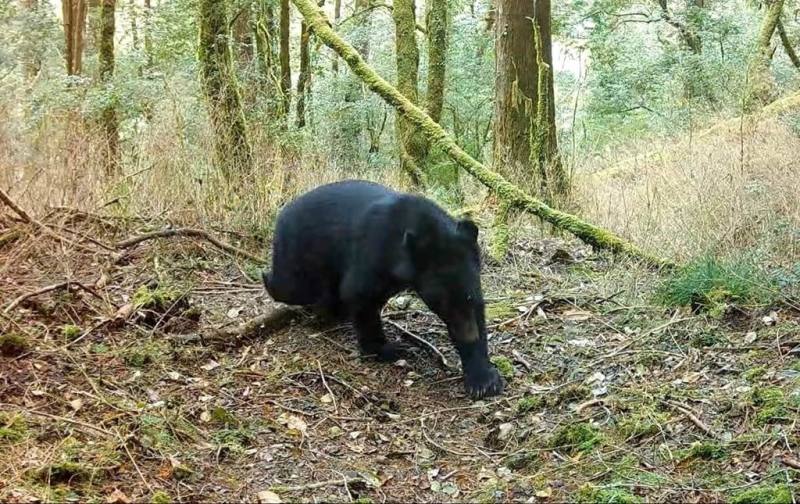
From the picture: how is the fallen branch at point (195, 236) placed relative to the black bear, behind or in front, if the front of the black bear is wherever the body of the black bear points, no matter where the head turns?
behind

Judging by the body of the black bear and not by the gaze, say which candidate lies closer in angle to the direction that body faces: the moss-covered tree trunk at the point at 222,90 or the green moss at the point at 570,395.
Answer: the green moss

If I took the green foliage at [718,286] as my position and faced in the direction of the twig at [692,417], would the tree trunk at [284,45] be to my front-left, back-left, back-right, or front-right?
back-right

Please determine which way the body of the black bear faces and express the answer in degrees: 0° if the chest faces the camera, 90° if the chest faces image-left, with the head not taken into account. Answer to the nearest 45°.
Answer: approximately 315°

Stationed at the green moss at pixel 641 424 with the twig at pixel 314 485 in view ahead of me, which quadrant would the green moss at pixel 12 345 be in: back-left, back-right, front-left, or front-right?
front-right

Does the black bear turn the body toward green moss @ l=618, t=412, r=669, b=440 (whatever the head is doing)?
yes

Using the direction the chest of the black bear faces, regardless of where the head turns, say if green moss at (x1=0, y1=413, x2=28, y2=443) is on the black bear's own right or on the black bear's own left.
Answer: on the black bear's own right

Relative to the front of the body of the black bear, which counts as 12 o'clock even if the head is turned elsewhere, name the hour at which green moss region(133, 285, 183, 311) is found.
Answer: The green moss is roughly at 5 o'clock from the black bear.

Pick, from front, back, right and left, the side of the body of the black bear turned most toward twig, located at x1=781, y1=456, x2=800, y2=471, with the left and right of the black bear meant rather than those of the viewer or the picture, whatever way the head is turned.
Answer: front

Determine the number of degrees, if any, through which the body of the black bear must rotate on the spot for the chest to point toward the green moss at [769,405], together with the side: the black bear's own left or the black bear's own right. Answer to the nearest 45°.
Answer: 0° — it already faces it

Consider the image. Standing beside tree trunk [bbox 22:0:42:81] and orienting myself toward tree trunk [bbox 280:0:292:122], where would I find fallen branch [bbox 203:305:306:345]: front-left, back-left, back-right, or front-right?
front-right

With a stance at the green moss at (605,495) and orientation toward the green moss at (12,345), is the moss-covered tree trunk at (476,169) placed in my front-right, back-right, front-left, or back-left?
front-right

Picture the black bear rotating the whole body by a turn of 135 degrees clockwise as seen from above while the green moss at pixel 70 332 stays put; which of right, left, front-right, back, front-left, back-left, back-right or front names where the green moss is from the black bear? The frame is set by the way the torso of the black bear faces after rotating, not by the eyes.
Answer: front

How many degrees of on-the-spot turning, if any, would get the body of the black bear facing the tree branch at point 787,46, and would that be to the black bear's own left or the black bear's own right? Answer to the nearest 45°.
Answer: approximately 90° to the black bear's own left

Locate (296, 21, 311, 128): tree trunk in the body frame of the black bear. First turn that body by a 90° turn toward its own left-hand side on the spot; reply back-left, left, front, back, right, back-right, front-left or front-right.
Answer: front-left

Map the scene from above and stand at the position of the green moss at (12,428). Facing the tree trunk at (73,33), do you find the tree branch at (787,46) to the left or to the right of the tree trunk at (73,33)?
right

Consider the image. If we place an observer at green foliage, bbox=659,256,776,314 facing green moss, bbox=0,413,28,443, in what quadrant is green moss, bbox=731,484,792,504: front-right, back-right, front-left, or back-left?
front-left

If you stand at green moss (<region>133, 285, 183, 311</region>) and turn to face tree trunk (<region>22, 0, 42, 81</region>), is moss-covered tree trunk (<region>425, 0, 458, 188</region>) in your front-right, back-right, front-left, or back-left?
front-right

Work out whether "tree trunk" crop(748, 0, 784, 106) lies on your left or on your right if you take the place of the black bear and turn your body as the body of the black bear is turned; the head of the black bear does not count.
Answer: on your left
